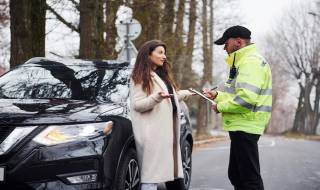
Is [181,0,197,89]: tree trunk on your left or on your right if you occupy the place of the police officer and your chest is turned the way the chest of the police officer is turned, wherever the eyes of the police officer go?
on your right

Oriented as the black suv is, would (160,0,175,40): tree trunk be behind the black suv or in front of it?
behind

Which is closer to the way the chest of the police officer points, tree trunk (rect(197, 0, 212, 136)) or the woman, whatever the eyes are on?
the woman

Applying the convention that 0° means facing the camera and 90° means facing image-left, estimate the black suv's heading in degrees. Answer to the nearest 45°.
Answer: approximately 45°

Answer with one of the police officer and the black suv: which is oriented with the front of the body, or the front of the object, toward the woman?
the police officer

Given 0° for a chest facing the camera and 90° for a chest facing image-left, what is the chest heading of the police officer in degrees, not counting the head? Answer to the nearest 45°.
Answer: approximately 90°

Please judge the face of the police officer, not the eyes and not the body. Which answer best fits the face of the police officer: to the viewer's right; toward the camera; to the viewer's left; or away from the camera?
to the viewer's left

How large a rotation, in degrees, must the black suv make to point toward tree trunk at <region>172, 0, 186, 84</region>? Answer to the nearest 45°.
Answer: approximately 135° to its right

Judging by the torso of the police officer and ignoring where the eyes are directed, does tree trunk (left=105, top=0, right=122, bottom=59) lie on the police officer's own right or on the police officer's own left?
on the police officer's own right

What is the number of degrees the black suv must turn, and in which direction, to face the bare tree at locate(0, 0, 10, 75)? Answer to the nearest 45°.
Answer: approximately 135° to its right

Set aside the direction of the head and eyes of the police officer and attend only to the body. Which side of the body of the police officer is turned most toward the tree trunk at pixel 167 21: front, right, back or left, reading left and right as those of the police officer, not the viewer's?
right
